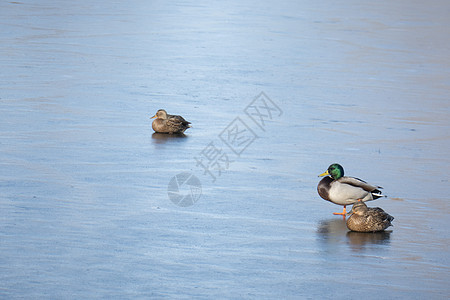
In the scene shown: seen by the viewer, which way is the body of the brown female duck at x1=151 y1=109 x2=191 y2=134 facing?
to the viewer's left

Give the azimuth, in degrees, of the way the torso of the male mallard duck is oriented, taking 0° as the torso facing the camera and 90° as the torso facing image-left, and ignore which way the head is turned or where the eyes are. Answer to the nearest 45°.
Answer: approximately 90°

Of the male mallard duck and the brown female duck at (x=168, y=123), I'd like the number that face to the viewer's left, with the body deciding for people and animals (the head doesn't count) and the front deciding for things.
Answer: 2

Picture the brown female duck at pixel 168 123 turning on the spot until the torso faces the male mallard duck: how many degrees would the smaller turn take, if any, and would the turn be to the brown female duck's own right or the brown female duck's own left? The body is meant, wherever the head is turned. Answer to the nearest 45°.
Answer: approximately 135° to the brown female duck's own left
